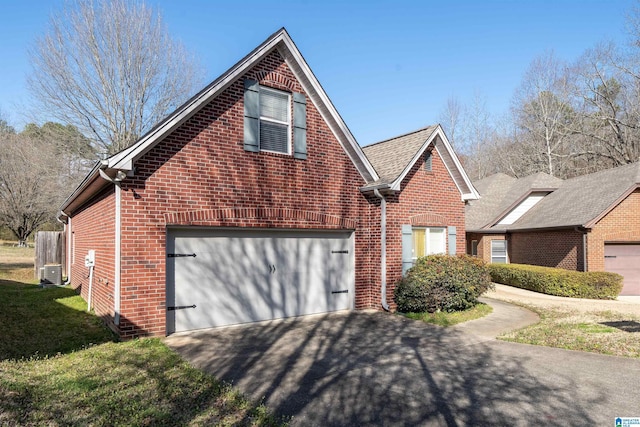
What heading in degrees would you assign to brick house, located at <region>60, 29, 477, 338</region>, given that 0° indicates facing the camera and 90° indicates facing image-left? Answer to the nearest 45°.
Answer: approximately 315°

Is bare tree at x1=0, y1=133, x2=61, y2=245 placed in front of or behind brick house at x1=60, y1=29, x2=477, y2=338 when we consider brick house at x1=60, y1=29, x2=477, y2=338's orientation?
behind

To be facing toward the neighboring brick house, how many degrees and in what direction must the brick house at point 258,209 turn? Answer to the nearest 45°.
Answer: approximately 90° to its left

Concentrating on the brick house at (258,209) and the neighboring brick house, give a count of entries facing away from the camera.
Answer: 0

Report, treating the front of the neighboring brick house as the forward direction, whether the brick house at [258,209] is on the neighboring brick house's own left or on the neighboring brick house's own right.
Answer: on the neighboring brick house's own right
